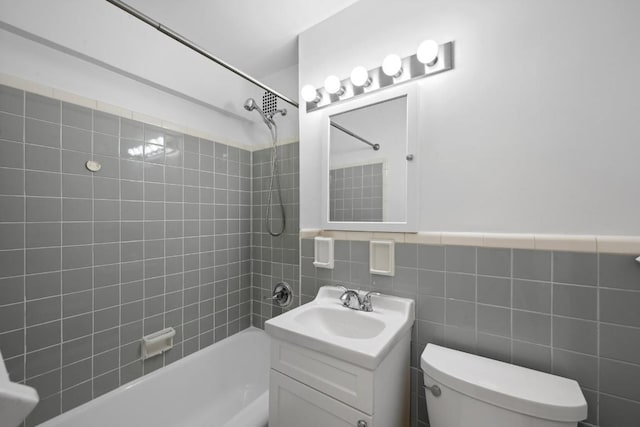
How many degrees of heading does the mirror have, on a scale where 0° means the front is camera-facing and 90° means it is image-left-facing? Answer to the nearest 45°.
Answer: approximately 45°

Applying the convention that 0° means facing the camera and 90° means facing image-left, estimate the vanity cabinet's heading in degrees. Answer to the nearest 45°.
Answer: approximately 45°
